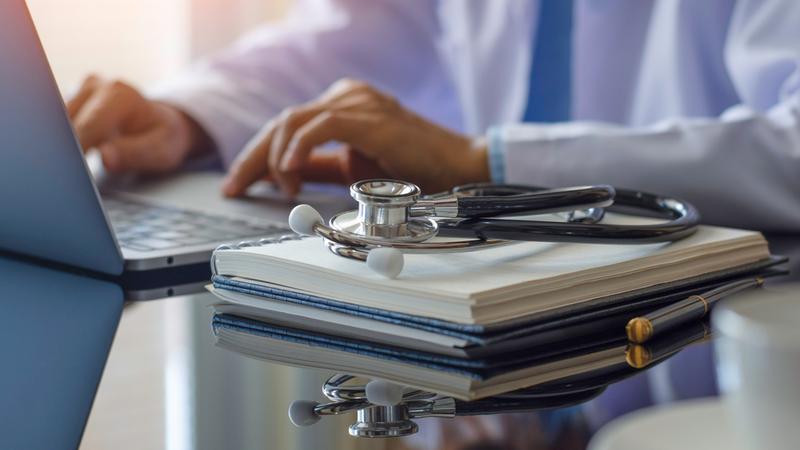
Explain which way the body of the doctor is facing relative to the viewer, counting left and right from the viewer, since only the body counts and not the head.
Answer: facing the viewer and to the left of the viewer

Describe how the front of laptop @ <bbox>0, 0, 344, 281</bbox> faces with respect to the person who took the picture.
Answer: facing away from the viewer and to the right of the viewer

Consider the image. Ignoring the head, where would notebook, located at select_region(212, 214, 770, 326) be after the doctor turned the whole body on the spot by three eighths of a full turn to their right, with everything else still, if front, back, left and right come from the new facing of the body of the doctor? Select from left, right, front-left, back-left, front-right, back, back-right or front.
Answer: back

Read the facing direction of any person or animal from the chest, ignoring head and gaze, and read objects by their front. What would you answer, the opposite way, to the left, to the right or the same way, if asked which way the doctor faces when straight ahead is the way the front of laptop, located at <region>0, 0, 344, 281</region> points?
the opposite way

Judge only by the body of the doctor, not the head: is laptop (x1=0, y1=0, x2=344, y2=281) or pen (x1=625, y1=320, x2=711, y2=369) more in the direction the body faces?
the laptop

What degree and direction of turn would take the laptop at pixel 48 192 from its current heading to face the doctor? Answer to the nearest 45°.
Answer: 0° — it already faces them
